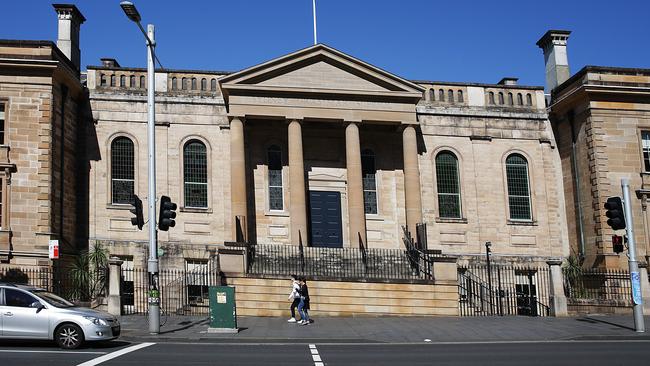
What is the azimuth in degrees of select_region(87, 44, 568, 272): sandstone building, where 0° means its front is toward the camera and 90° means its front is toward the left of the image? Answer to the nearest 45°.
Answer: approximately 0°

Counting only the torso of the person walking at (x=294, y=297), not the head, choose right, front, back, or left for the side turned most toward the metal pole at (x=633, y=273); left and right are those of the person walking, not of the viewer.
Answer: back

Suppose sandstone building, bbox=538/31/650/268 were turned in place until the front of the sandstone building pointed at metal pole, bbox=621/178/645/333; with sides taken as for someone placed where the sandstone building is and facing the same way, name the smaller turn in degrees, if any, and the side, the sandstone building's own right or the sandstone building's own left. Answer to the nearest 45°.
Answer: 0° — it already faces it

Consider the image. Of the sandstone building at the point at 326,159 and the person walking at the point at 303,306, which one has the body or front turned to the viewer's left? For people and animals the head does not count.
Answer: the person walking

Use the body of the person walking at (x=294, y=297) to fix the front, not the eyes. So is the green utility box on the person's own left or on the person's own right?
on the person's own left

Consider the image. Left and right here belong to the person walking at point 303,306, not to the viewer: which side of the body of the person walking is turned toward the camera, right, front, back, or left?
left

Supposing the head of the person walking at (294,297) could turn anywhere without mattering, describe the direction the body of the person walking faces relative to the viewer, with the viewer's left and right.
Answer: facing to the left of the viewer

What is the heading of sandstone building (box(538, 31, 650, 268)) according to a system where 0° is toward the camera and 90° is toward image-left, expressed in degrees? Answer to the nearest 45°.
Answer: approximately 0°

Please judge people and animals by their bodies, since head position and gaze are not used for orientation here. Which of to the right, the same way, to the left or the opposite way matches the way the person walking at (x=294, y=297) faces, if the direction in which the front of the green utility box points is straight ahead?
to the right
